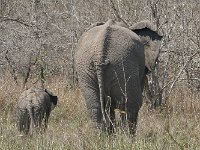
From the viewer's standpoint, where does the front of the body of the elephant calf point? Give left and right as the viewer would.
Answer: facing away from the viewer and to the right of the viewer

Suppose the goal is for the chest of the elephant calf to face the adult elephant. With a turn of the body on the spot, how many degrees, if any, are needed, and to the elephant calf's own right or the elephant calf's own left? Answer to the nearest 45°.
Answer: approximately 90° to the elephant calf's own right

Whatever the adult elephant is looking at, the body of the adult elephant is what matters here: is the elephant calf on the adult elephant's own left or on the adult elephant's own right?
on the adult elephant's own left

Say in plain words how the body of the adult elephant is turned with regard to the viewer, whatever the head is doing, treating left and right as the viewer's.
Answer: facing away from the viewer

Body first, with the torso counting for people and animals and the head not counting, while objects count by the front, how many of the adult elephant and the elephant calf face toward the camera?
0
